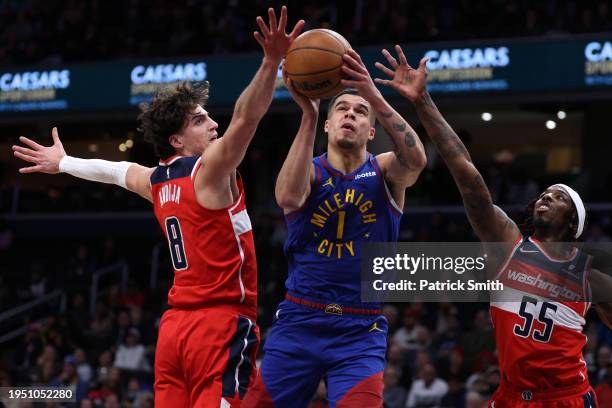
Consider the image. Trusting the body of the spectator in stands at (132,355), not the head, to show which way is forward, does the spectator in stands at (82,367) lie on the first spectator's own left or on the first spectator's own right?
on the first spectator's own right

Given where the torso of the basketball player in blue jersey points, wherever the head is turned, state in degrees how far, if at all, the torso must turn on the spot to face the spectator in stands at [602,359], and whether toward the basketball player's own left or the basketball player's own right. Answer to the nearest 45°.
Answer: approximately 135° to the basketball player's own left

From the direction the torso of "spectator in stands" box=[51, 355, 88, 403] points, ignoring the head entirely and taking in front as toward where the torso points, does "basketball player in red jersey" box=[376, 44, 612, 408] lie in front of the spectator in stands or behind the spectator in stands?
in front

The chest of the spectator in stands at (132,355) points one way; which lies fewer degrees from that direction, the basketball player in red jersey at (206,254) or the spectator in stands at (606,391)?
the basketball player in red jersey

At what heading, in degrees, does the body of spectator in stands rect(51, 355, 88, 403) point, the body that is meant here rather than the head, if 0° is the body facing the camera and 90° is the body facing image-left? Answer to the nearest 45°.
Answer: approximately 0°

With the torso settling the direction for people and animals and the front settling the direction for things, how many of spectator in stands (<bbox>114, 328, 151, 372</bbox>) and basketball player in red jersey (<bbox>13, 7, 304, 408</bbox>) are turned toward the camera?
1

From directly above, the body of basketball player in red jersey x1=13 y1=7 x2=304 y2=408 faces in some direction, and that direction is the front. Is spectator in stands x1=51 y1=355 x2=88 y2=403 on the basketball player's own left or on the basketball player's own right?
on the basketball player's own left

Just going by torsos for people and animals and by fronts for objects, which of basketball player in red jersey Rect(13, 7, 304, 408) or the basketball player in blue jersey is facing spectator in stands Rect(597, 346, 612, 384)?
the basketball player in red jersey

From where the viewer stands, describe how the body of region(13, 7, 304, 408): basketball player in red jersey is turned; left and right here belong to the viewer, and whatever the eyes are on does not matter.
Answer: facing away from the viewer and to the right of the viewer
